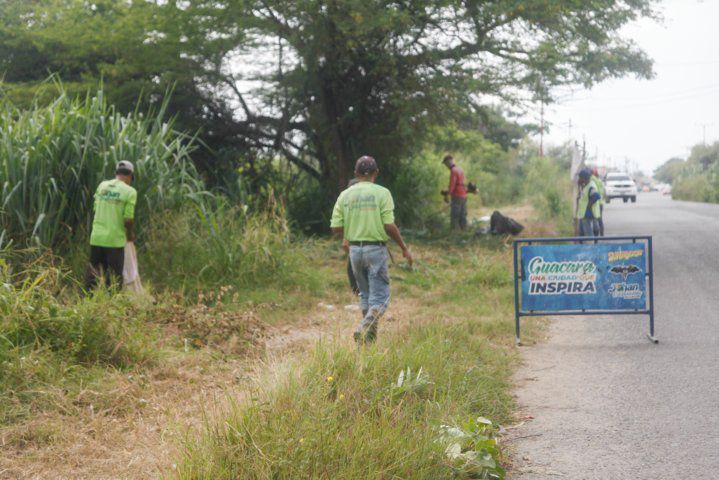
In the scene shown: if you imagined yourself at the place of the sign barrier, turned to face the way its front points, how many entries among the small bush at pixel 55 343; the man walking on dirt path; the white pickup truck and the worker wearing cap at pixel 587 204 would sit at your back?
2

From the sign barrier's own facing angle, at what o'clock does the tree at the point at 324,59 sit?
The tree is roughly at 5 o'clock from the sign barrier.

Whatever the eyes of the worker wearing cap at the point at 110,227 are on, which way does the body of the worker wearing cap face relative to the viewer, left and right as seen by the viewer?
facing away from the viewer and to the right of the viewer

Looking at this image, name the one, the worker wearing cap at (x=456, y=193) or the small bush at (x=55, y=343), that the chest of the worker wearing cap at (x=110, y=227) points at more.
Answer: the worker wearing cap

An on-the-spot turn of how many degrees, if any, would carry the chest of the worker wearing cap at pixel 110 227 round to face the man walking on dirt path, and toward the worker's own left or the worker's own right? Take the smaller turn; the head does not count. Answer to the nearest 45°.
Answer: approximately 90° to the worker's own right

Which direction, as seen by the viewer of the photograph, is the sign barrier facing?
facing the viewer

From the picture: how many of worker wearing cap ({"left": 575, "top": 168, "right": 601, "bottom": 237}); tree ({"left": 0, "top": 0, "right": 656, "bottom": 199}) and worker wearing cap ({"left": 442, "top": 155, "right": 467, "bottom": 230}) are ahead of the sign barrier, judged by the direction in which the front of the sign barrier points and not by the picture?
0

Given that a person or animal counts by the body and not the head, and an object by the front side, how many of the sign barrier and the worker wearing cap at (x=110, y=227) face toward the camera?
1

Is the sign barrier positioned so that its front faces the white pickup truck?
no

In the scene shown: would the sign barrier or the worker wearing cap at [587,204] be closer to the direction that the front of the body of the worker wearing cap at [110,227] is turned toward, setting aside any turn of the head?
the worker wearing cap

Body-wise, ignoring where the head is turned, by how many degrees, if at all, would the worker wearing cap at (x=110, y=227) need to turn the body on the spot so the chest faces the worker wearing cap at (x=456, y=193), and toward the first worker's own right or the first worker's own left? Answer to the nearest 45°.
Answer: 0° — they already face them

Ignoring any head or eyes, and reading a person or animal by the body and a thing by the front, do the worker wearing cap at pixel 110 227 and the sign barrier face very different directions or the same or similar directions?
very different directions

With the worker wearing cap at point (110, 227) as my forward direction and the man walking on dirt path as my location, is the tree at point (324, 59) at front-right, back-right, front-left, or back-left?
front-right

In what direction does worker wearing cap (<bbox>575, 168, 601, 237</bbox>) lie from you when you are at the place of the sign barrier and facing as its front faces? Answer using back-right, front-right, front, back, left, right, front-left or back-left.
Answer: back

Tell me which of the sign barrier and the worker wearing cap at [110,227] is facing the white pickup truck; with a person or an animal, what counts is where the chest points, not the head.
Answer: the worker wearing cap

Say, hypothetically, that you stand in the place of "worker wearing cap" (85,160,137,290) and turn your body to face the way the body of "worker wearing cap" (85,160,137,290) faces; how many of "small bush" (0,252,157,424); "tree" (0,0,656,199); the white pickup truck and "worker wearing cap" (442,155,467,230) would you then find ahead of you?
3

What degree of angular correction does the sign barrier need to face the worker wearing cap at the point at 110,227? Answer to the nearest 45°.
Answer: approximately 90° to its right

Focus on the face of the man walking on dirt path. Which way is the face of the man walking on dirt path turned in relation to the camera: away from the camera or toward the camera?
away from the camera

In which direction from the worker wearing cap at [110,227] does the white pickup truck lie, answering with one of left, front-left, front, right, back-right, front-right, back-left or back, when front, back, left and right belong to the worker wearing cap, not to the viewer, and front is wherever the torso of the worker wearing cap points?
front

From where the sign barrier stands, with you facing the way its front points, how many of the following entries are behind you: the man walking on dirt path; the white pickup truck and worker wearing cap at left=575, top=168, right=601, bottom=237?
2
